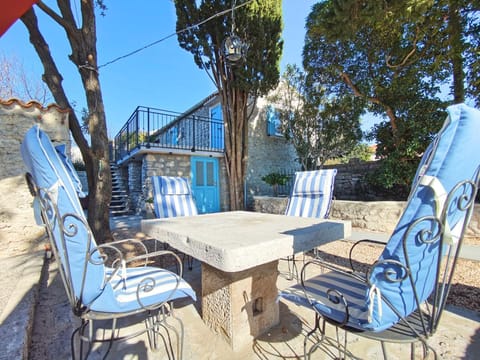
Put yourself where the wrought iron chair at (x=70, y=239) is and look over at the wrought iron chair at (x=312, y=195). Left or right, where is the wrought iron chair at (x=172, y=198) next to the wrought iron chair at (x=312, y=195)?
left

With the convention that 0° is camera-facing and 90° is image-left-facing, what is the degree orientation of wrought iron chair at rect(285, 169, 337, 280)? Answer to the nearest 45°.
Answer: approximately 45°

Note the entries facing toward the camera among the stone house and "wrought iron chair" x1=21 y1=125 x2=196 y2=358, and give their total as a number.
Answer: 1

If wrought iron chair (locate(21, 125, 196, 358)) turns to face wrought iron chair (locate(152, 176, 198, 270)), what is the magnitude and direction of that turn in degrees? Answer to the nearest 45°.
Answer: approximately 45° to its left

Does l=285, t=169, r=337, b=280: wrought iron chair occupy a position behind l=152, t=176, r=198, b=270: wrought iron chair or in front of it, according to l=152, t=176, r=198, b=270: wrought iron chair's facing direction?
in front

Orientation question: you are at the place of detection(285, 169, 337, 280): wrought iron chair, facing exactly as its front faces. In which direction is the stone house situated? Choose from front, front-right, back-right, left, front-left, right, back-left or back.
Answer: right

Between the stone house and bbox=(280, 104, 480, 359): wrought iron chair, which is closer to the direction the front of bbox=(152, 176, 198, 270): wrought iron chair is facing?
the wrought iron chair

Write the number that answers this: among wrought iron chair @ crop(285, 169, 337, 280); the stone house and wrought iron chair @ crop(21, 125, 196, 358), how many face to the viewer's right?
1

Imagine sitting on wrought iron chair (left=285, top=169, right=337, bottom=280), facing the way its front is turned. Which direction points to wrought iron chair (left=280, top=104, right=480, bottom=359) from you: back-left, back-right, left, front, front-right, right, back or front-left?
front-left

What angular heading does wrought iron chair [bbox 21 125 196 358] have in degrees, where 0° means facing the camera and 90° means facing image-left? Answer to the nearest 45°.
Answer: approximately 270°

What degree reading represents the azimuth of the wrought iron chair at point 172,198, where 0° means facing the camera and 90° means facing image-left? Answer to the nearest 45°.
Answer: approximately 315°

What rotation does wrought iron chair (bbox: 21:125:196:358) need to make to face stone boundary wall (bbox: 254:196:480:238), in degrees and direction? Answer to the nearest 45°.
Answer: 0° — it already faces it

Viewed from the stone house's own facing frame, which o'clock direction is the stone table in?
The stone table is roughly at 12 o'clock from the stone house.
